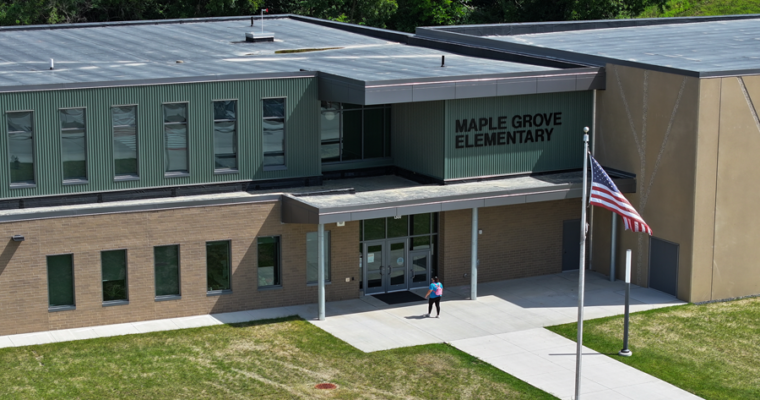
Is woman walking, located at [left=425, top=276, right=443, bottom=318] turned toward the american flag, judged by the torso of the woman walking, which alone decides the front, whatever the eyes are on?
no
